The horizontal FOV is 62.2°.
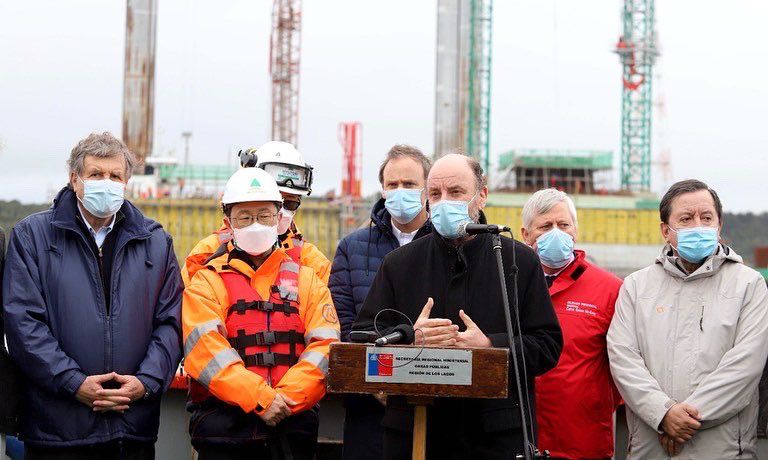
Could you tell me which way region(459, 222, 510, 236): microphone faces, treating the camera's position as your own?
facing to the left of the viewer

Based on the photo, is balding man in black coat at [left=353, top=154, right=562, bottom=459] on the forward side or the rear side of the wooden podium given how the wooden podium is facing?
on the rear side

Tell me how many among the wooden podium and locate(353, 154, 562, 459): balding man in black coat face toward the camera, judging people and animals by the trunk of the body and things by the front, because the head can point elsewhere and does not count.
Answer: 2

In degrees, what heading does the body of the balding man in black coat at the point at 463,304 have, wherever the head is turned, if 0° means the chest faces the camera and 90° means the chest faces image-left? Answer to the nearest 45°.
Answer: approximately 0°

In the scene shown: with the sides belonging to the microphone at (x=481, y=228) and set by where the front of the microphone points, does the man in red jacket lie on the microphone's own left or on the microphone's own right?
on the microphone's own right

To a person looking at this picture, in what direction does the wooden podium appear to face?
facing the viewer

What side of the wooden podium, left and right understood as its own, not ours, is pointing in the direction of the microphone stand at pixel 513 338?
left

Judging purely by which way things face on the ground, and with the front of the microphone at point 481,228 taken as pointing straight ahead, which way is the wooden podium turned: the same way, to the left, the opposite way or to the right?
to the left
